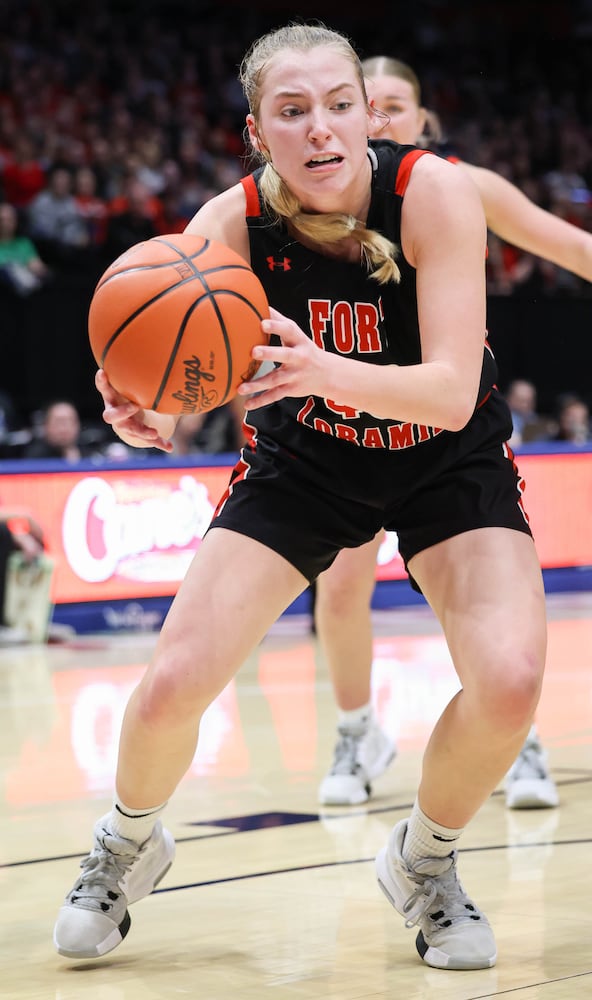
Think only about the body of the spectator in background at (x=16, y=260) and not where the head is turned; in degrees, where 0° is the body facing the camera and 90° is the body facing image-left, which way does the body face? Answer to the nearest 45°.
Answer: approximately 0°

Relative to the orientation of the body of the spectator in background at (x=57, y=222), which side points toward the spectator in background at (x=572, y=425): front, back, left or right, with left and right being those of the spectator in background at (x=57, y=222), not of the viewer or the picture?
left

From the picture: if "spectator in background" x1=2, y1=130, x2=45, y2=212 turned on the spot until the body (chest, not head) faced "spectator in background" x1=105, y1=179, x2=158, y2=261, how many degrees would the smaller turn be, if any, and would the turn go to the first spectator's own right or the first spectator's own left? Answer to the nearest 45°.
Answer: approximately 45° to the first spectator's own left

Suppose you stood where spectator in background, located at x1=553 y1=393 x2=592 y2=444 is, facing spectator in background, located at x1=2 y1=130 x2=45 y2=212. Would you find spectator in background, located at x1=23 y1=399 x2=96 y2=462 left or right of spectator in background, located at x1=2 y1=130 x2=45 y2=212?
left

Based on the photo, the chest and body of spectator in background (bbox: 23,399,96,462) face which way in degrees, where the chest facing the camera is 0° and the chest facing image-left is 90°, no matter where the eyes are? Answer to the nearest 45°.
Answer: approximately 0°

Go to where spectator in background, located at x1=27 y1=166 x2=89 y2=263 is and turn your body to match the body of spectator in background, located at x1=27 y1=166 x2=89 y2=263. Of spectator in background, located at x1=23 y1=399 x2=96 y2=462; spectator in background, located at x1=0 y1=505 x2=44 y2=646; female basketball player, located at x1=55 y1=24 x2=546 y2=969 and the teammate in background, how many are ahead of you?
4

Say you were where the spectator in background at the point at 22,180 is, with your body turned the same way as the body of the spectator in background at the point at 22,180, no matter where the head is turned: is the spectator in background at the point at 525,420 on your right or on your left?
on your left

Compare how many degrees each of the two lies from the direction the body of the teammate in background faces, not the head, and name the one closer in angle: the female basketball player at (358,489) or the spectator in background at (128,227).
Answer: the female basketball player
